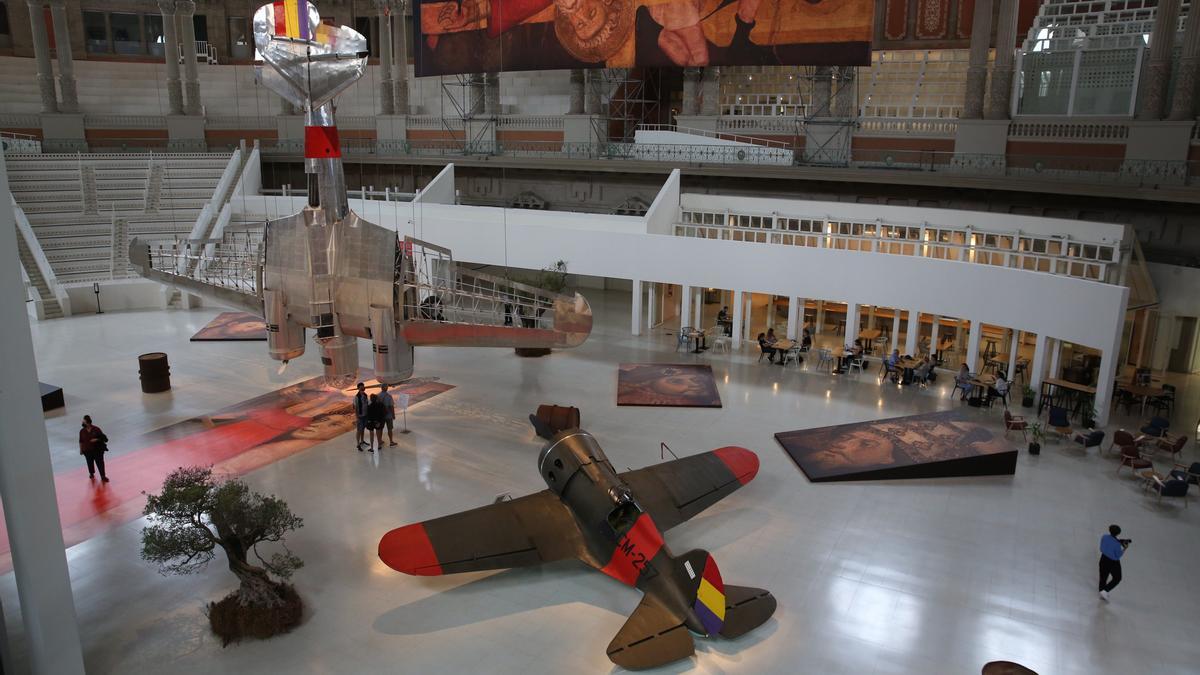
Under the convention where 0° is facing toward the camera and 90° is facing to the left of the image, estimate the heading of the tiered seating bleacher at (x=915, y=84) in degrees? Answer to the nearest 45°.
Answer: approximately 0°

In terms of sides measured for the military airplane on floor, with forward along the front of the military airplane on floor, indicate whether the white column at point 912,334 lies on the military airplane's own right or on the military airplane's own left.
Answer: on the military airplane's own right

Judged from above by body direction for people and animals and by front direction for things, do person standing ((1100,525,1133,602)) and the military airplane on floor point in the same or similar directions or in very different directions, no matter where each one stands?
very different directions

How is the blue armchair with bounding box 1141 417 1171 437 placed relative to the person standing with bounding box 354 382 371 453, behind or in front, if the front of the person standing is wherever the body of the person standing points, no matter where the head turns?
in front

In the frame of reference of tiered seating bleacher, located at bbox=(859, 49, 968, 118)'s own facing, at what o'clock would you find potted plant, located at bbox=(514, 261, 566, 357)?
The potted plant is roughly at 1 o'clock from the tiered seating bleacher.

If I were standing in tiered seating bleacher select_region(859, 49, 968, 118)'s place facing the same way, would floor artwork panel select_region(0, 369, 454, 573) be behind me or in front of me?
in front
